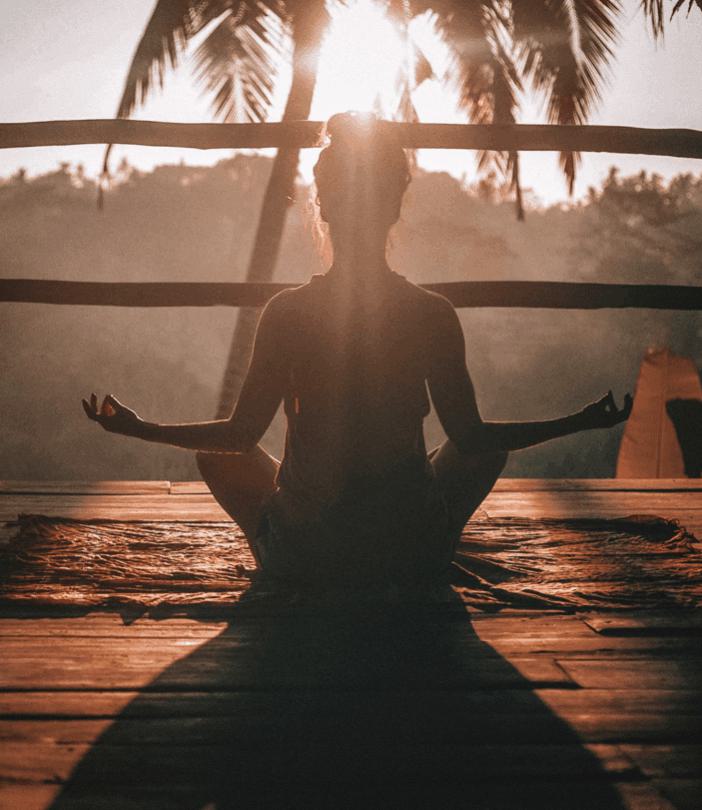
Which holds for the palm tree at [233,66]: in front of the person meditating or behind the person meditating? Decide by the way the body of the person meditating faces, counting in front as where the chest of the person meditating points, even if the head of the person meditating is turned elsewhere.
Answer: in front

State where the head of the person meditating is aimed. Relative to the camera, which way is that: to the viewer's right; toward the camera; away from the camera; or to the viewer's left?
away from the camera

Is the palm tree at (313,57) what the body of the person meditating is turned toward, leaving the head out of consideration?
yes

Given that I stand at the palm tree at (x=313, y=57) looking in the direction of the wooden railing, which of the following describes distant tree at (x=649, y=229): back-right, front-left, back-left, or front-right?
back-left

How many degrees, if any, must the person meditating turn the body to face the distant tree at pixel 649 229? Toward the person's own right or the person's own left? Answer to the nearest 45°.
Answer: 0° — they already face it

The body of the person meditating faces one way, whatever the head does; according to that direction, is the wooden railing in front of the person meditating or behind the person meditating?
in front

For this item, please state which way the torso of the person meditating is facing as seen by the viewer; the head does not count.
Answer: away from the camera
